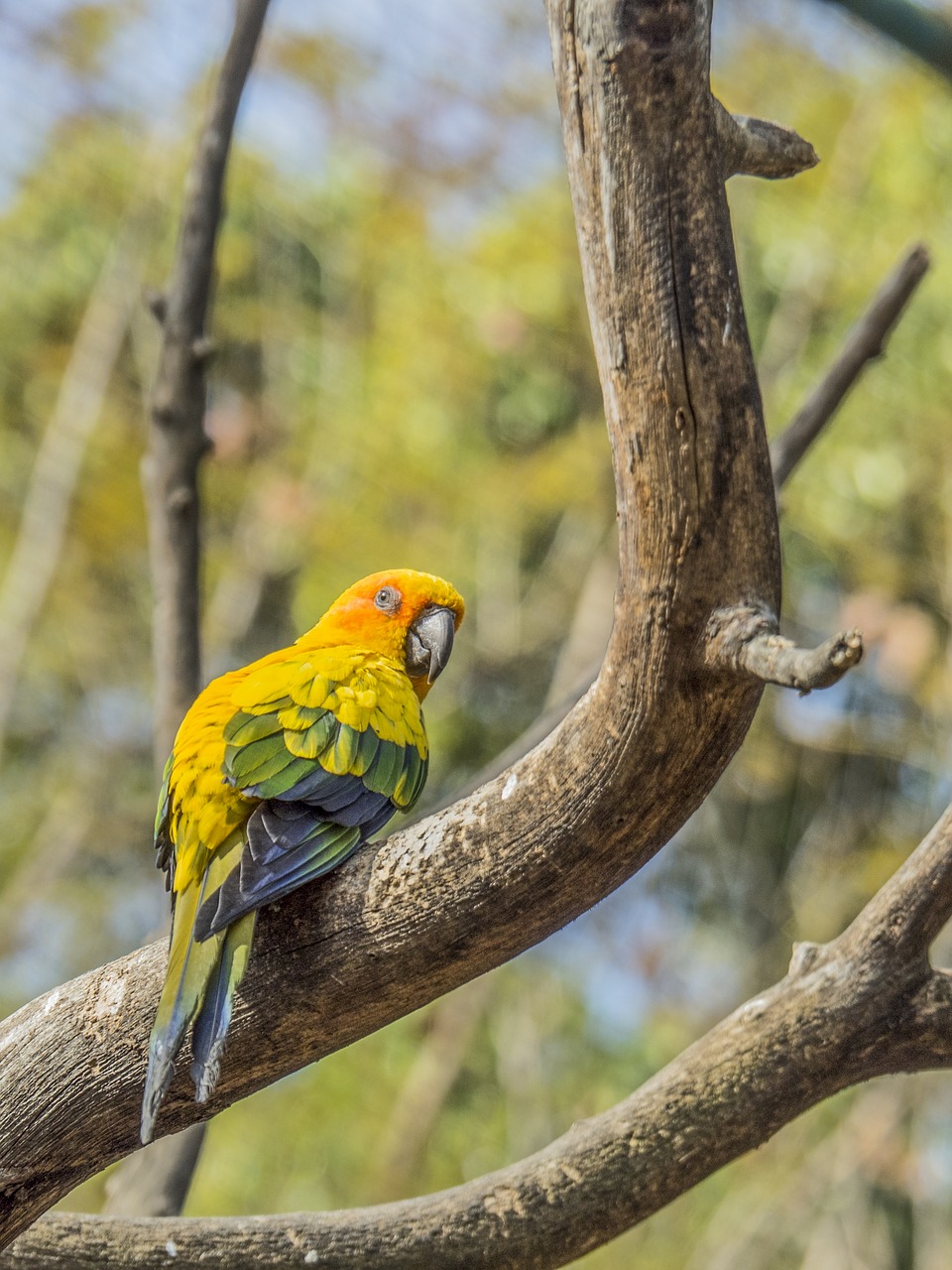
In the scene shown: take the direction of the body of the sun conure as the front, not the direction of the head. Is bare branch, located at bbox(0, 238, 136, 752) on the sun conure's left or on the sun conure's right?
on the sun conure's left

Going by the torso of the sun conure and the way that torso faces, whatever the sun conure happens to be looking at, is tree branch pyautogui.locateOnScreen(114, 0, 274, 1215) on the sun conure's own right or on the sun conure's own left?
on the sun conure's own left

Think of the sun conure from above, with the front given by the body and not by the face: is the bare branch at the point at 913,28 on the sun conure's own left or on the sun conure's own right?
on the sun conure's own right

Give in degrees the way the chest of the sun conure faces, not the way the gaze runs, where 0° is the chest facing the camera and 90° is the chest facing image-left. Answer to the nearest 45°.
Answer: approximately 225°
